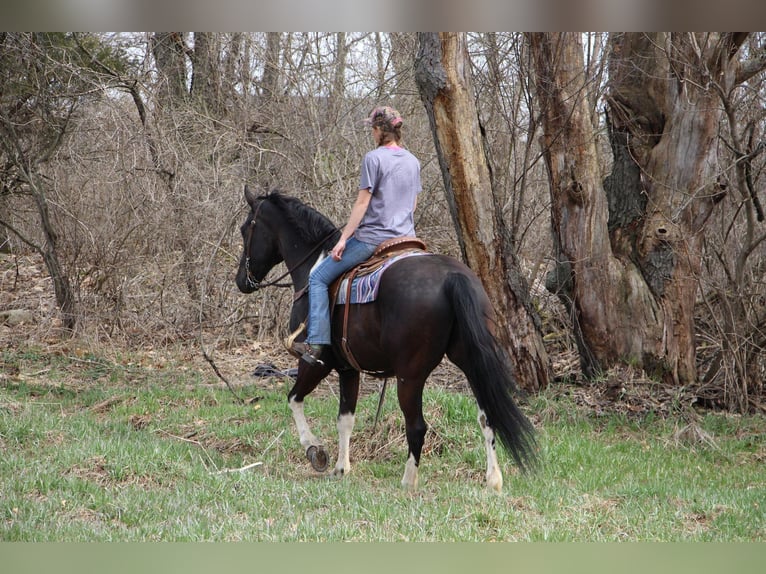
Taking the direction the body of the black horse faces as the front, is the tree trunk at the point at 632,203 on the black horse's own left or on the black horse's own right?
on the black horse's own right

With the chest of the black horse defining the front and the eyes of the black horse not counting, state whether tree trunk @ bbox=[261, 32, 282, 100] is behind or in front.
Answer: in front

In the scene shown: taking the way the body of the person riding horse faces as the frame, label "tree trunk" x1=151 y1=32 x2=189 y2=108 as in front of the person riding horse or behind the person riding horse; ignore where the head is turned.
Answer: in front

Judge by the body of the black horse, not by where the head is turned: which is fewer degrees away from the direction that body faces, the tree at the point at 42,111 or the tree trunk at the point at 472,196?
the tree

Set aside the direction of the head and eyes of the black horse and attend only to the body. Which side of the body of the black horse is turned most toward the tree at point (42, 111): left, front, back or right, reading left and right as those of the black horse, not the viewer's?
front

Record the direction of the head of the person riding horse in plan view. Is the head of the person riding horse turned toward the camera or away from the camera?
away from the camera

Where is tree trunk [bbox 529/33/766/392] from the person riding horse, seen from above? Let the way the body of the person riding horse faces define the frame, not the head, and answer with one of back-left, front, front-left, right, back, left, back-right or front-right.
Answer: right

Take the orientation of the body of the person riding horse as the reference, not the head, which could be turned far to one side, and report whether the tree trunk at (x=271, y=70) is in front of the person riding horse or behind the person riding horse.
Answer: in front

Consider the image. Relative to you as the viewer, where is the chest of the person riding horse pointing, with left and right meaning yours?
facing away from the viewer and to the left of the viewer

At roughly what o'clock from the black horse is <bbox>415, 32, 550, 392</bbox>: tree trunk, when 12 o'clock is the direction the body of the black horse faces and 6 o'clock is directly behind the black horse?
The tree trunk is roughly at 2 o'clock from the black horse.

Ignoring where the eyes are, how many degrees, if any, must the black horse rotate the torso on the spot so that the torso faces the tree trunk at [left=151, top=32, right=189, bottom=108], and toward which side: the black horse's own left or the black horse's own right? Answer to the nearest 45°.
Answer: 0° — it already faces it

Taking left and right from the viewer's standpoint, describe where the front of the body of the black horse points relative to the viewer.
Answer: facing away from the viewer and to the left of the viewer
